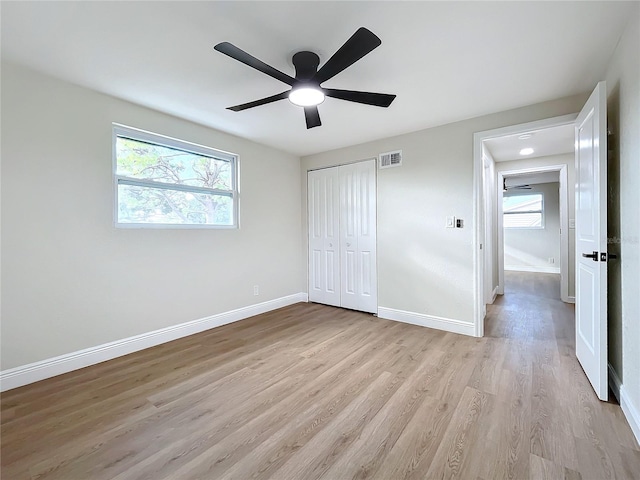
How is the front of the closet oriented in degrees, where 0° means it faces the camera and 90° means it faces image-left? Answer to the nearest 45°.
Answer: approximately 45°

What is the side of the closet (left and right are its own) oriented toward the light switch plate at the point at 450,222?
left

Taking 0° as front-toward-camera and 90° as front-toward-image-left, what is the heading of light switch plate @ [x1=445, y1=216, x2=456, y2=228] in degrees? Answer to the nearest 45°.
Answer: approximately 0°

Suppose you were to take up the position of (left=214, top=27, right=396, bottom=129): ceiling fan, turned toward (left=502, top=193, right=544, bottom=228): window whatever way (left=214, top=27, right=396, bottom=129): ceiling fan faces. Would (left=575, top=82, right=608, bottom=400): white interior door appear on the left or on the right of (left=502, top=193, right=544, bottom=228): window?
right

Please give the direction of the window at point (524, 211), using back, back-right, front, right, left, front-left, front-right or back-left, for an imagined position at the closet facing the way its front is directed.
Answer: back

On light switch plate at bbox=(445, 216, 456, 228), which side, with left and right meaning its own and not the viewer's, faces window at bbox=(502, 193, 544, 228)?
back
